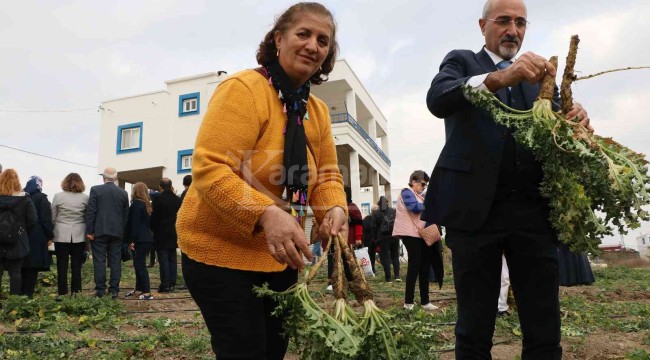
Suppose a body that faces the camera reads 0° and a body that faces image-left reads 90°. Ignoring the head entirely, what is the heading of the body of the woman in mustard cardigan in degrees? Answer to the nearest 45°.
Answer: approximately 315°

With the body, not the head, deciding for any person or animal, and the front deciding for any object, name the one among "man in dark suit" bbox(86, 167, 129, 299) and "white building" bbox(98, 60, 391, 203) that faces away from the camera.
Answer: the man in dark suit

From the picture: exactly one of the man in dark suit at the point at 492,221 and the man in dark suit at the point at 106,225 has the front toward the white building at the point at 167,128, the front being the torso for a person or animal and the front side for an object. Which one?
the man in dark suit at the point at 106,225

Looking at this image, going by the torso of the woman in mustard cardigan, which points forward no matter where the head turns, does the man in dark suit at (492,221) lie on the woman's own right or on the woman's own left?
on the woman's own left

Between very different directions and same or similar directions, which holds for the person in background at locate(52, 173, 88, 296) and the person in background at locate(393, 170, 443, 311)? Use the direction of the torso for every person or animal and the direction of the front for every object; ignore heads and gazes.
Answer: very different directions

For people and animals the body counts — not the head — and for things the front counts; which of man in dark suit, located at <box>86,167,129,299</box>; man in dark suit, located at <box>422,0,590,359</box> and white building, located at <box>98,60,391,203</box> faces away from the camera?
man in dark suit, located at <box>86,167,129,299</box>

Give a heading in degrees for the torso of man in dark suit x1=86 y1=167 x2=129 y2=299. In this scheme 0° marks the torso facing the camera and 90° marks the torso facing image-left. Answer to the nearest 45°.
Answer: approximately 180°

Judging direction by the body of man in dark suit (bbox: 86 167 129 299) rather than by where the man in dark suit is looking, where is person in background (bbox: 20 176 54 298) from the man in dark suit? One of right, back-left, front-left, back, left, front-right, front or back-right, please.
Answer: left

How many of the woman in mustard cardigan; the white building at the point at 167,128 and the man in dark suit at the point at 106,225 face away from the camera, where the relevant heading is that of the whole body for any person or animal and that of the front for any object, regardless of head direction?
1

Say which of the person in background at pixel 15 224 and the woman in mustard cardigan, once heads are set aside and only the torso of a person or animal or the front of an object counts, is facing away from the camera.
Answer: the person in background

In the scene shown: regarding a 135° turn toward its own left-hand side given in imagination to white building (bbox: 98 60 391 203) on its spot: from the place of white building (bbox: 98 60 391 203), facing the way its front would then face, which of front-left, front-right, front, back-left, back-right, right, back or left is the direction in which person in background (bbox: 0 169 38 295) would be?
back

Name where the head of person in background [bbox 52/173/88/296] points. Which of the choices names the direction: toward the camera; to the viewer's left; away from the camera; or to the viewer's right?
away from the camera

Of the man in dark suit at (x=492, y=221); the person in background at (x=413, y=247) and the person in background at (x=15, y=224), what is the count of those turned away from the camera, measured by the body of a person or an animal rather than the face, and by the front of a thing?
1

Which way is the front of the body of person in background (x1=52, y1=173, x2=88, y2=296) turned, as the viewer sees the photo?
away from the camera

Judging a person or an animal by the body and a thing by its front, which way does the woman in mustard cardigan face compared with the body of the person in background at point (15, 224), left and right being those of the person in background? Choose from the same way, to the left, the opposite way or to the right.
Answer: the opposite way

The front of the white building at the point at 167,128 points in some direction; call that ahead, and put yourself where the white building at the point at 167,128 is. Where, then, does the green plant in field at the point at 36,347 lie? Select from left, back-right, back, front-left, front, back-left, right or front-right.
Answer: front-right
